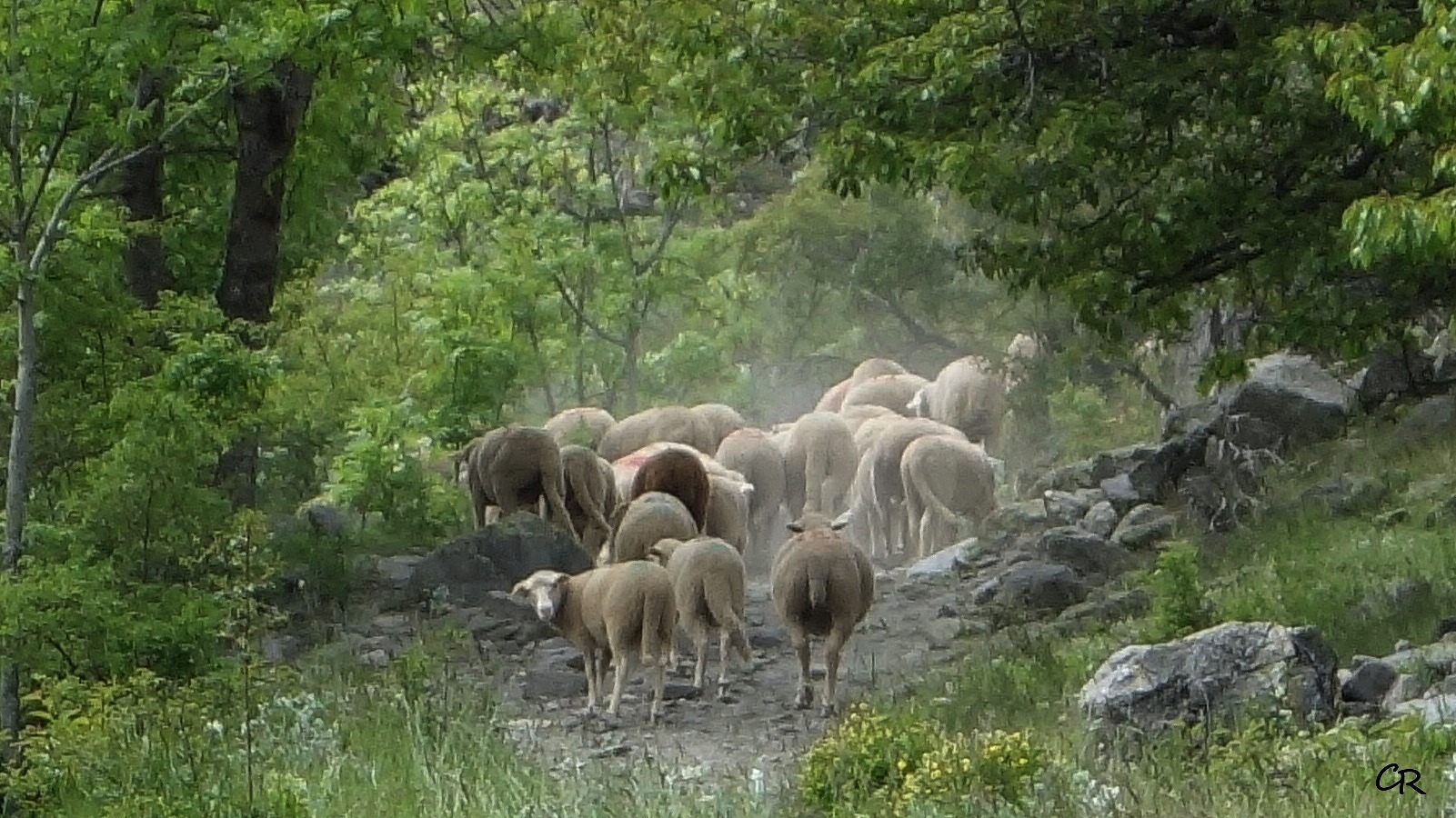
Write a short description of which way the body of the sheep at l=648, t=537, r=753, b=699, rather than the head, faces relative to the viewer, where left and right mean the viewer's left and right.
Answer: facing away from the viewer and to the left of the viewer

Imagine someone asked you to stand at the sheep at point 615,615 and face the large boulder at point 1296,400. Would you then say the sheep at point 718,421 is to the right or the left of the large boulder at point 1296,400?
left

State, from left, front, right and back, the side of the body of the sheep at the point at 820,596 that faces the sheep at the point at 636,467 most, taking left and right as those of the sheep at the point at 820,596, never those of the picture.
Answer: front

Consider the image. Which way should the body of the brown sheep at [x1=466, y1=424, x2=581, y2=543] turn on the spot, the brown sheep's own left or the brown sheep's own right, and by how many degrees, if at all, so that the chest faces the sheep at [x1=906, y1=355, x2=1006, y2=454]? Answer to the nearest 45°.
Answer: approximately 90° to the brown sheep's own right

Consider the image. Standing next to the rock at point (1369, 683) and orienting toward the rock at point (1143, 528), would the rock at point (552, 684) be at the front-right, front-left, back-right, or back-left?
front-left

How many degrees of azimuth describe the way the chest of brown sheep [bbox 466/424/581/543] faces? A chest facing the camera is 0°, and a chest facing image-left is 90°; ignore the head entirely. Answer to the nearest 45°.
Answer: approximately 135°

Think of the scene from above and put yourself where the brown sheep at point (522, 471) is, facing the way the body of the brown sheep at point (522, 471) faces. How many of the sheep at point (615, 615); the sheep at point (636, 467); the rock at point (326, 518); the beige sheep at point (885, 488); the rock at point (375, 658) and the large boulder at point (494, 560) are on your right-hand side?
2

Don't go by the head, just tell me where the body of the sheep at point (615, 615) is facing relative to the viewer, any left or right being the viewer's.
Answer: facing away from the viewer and to the left of the viewer

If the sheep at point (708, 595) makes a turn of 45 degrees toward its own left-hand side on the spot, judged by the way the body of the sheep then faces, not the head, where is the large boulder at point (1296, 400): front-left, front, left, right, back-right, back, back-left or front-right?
back-right

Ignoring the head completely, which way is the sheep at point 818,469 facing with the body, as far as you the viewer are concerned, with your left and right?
facing away from the viewer

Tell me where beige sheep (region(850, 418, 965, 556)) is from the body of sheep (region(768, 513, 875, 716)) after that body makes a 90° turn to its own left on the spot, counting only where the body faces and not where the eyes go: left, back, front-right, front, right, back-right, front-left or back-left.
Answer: right

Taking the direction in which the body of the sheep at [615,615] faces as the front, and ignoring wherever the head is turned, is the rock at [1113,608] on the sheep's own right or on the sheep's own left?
on the sheep's own right

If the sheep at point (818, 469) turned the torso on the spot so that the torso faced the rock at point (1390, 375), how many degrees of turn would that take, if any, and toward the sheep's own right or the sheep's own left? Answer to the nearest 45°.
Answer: approximately 135° to the sheep's own right

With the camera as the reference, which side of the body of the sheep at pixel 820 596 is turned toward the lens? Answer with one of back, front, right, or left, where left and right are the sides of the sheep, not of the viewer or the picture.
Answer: back

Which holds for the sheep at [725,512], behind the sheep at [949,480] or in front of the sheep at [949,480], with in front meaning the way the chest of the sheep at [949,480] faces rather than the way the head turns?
behind

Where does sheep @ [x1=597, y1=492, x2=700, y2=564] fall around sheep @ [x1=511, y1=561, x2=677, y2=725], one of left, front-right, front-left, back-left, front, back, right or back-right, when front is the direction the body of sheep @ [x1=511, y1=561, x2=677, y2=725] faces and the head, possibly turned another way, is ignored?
front-right

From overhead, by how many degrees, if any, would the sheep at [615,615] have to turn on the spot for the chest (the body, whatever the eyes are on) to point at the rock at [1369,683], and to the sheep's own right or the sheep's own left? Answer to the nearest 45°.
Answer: approximately 180°
